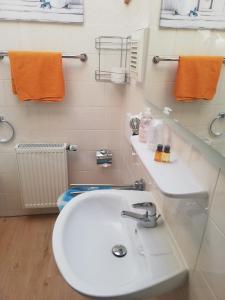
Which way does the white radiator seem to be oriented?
toward the camera

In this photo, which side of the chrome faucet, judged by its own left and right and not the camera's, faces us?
left

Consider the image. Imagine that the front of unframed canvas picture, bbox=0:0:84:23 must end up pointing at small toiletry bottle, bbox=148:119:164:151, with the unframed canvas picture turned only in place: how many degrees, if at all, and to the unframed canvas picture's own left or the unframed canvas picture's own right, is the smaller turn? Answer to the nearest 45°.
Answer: approximately 45° to the unframed canvas picture's own left

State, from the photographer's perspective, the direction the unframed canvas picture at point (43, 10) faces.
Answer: facing the viewer

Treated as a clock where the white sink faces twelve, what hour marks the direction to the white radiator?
The white radiator is roughly at 2 o'clock from the white sink.

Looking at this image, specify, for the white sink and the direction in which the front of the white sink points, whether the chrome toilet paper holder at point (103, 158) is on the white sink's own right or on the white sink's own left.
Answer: on the white sink's own right
